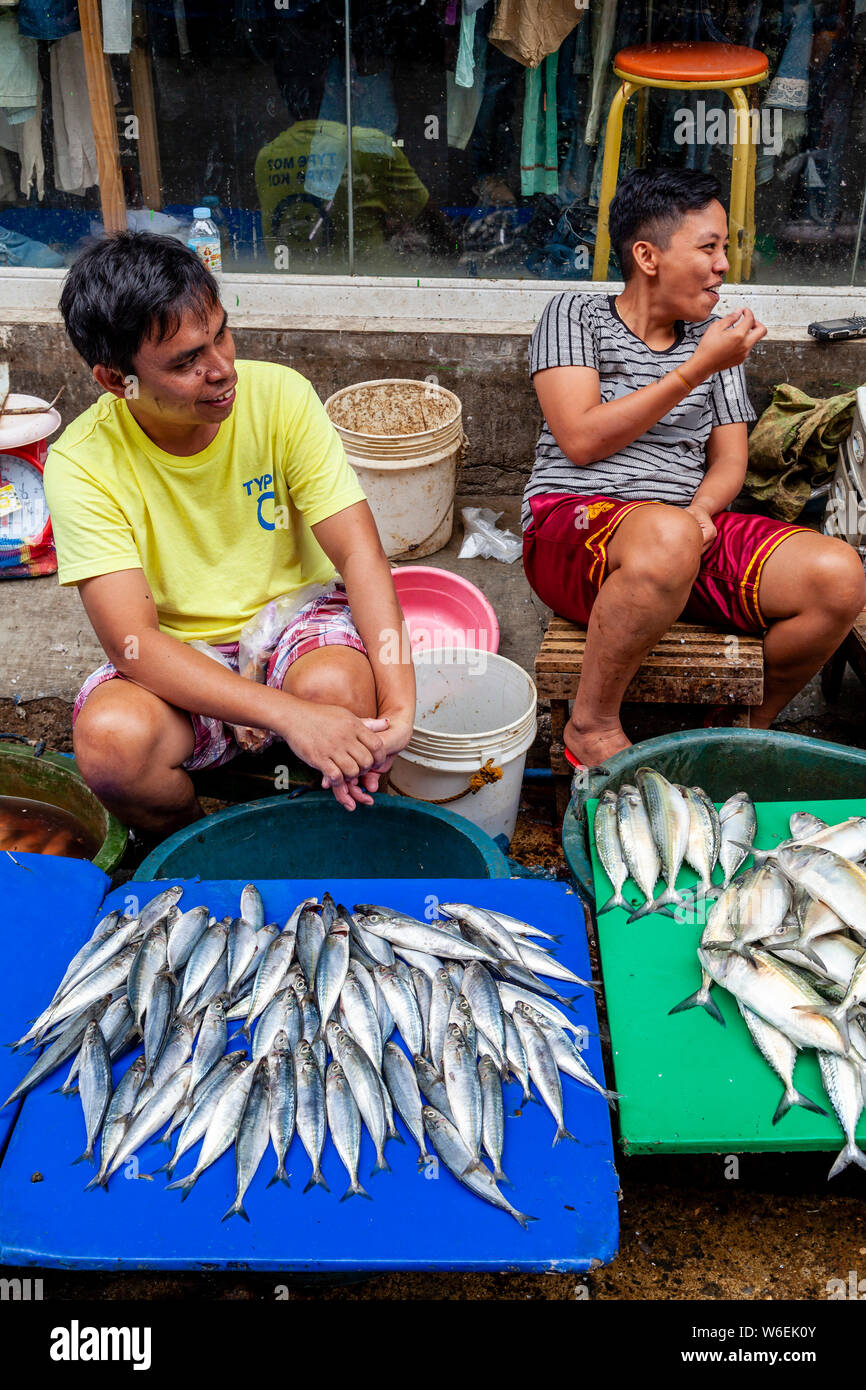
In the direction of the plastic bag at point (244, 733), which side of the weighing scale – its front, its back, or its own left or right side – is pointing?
front

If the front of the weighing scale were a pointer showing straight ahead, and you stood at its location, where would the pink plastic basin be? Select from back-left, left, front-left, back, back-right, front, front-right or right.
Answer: front-left

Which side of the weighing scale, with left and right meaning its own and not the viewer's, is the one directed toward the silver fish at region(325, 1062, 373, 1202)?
front

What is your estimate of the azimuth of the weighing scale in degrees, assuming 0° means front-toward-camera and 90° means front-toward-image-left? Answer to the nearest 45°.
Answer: approximately 0°

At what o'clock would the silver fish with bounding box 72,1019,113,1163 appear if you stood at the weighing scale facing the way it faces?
The silver fish is roughly at 12 o'clock from the weighing scale.

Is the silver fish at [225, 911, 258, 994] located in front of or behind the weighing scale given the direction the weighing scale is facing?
in front

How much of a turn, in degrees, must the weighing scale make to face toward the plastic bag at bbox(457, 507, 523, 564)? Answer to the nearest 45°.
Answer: approximately 90° to its left

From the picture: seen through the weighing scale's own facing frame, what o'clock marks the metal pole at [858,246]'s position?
The metal pole is roughly at 9 o'clock from the weighing scale.

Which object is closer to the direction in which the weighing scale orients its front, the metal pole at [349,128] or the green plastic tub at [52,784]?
the green plastic tub

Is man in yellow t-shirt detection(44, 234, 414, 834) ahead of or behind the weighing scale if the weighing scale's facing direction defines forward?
ahead

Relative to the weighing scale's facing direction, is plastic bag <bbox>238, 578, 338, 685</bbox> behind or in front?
in front
